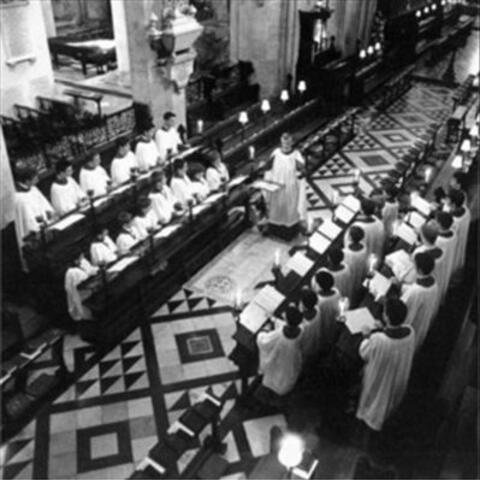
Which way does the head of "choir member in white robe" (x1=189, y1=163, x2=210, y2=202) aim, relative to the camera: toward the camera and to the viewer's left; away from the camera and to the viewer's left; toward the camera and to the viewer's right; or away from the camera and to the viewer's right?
toward the camera and to the viewer's right

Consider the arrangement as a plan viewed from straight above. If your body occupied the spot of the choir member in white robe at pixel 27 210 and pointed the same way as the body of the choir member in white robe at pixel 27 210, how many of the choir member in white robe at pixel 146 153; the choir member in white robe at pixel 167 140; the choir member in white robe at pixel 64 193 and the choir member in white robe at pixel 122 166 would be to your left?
4

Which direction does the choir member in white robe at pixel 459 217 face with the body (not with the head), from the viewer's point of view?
to the viewer's left

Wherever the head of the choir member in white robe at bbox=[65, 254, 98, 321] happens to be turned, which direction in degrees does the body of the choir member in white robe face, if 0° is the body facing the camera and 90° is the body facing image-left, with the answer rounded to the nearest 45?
approximately 270°

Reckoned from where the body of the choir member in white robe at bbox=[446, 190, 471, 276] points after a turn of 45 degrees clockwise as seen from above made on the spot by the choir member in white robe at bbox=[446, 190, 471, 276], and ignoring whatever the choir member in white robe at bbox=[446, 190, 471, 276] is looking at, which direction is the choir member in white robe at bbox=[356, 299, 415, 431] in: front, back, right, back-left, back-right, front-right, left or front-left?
back-left

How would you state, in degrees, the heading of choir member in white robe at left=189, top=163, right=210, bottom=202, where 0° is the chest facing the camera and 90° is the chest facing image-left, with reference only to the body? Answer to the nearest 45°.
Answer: approximately 315°

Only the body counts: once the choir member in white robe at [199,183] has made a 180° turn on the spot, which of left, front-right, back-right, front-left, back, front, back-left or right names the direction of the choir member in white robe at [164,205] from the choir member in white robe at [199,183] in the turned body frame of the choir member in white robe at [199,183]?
left

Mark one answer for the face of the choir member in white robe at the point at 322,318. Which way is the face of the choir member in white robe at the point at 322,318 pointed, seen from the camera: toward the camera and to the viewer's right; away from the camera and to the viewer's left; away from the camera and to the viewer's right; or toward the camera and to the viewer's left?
away from the camera and to the viewer's left

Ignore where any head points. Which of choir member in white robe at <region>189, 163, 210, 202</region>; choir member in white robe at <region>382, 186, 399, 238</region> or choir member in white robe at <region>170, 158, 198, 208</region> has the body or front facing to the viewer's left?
choir member in white robe at <region>382, 186, 399, 238</region>

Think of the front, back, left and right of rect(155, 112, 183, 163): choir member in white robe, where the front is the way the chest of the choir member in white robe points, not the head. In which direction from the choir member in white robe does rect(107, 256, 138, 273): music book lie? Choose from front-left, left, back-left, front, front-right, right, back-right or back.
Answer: front-right

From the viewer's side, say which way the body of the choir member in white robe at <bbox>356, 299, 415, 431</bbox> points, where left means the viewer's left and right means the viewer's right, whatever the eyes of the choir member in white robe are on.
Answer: facing away from the viewer and to the left of the viewer

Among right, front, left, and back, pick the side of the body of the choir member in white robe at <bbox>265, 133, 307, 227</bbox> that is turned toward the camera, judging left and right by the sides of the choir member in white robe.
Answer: front

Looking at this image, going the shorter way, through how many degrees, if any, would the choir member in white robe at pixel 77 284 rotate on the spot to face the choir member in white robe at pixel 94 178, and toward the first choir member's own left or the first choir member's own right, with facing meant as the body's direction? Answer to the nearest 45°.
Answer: approximately 90° to the first choir member's own left

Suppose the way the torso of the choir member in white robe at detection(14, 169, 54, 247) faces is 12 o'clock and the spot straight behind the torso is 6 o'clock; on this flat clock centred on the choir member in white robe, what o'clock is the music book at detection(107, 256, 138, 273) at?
The music book is roughly at 12 o'clock from the choir member in white robe.

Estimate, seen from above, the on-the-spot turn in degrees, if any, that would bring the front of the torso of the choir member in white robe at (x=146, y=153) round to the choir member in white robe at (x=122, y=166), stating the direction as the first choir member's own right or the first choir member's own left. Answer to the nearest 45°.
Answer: approximately 90° to the first choir member's own right

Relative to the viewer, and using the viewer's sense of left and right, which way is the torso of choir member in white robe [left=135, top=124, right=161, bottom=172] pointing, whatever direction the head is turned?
facing the viewer and to the right of the viewer
